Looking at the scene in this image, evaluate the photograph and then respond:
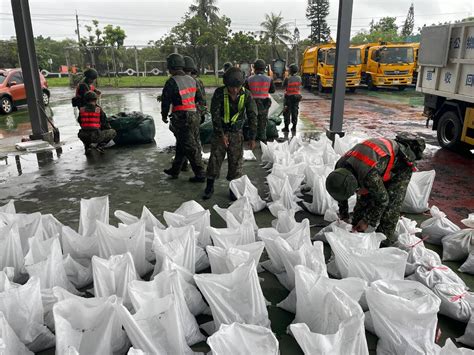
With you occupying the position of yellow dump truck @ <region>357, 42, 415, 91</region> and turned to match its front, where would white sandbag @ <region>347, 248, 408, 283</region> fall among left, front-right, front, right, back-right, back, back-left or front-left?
front-right

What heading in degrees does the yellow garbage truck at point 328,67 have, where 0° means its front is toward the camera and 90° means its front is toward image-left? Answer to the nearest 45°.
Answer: approximately 315°

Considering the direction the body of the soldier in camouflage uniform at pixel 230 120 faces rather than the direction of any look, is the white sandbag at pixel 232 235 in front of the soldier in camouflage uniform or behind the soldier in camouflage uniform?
in front

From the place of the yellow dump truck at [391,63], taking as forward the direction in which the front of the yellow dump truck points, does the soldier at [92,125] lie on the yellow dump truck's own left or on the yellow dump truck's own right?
on the yellow dump truck's own right

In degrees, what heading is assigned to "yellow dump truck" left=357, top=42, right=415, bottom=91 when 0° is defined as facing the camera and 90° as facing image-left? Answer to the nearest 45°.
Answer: approximately 315°

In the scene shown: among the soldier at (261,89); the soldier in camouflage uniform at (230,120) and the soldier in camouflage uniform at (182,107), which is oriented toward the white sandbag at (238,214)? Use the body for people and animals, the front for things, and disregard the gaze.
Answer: the soldier in camouflage uniform at (230,120)

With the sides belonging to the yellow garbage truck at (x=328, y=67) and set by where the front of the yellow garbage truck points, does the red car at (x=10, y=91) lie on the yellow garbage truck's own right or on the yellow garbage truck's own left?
on the yellow garbage truck's own right

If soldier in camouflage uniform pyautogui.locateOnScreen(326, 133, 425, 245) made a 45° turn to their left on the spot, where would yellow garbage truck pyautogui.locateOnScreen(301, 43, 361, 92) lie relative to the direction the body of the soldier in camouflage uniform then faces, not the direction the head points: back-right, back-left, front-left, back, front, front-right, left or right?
back

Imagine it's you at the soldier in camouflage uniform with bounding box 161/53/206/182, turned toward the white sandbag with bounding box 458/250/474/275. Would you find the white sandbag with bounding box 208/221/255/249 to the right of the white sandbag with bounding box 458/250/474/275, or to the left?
right
